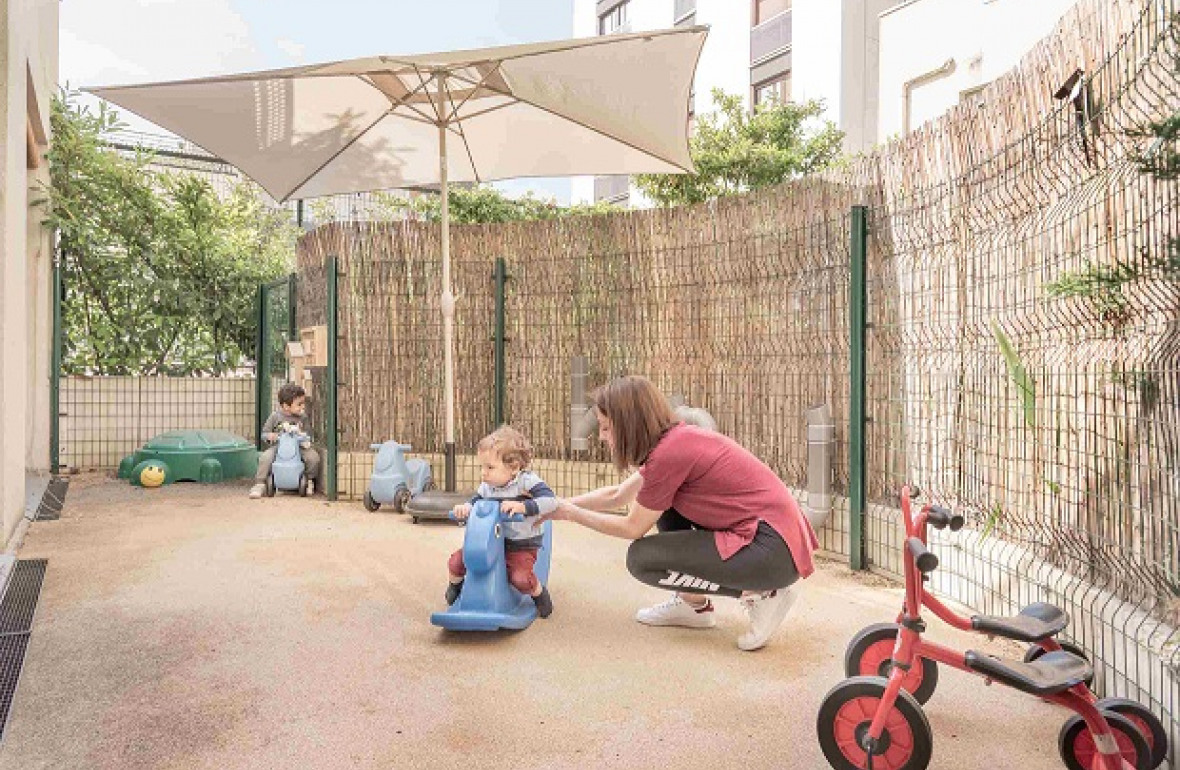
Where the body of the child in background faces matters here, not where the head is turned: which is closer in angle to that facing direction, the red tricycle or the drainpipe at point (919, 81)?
the red tricycle

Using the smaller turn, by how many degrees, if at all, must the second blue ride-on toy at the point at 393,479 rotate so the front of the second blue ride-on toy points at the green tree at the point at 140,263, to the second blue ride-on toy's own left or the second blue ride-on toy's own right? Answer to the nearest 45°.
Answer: approximately 90° to the second blue ride-on toy's own right

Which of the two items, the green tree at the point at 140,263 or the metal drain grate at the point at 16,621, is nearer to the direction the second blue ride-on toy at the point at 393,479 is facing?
the metal drain grate

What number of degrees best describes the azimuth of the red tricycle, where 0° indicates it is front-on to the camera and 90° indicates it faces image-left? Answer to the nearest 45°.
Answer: approximately 90°

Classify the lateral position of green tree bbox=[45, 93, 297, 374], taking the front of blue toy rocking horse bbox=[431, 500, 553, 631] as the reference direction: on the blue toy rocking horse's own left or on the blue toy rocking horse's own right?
on the blue toy rocking horse's own right

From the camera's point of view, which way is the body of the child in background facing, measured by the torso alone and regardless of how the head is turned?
toward the camera

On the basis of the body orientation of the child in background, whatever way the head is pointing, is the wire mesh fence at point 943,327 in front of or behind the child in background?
in front

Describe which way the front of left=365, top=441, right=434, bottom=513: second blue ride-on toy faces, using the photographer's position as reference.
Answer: facing the viewer and to the left of the viewer

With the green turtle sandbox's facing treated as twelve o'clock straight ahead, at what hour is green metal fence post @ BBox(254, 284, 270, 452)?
The green metal fence post is roughly at 6 o'clock from the green turtle sandbox.

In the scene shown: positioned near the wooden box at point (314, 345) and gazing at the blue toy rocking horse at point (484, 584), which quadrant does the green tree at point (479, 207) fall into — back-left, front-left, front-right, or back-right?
back-left
